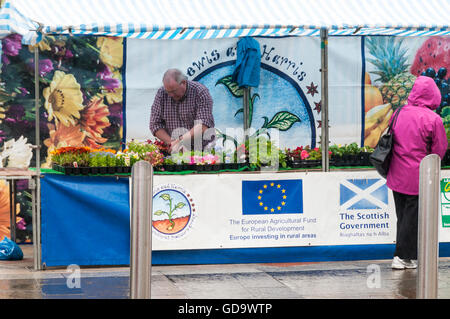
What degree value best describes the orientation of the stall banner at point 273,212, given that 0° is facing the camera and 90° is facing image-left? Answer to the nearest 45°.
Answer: approximately 0°

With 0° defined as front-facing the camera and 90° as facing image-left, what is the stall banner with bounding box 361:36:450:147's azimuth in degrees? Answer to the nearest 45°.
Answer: approximately 0°

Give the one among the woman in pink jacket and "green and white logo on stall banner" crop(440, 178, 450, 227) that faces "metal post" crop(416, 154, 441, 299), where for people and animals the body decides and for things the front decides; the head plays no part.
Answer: the green and white logo on stall banner

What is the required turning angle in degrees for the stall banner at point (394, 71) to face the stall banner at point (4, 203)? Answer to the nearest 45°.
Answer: approximately 90° to its right

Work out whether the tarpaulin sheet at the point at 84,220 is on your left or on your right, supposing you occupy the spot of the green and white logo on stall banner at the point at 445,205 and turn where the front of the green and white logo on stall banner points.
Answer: on your right

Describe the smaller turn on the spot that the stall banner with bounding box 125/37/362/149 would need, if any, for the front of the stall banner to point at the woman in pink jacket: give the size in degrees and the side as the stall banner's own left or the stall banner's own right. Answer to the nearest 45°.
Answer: approximately 45° to the stall banner's own left

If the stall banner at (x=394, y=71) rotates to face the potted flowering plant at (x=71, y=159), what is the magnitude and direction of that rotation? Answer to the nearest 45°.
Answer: approximately 45° to its right
